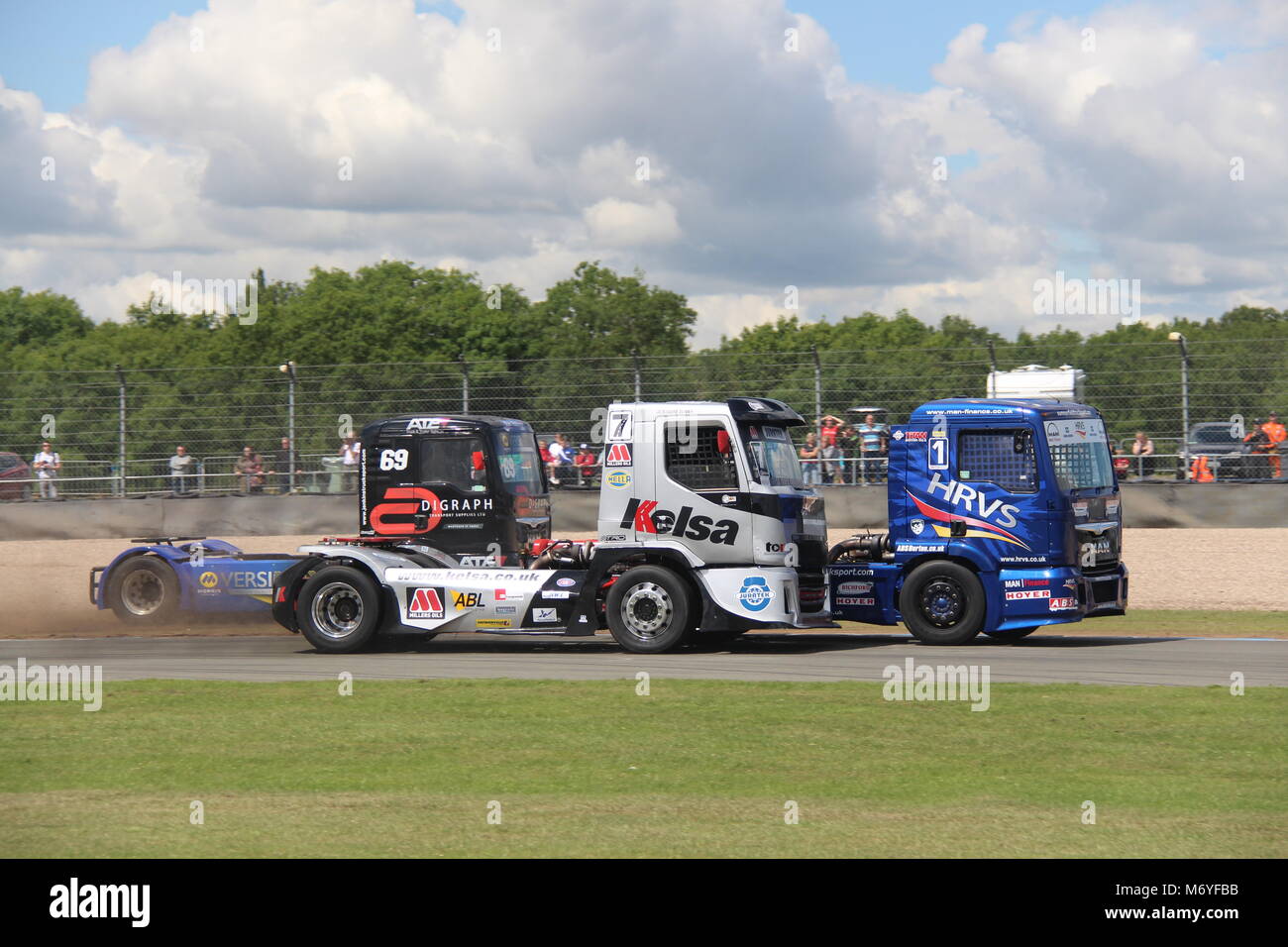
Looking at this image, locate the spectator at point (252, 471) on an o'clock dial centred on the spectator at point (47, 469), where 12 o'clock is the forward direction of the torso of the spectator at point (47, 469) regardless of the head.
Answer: the spectator at point (252, 471) is roughly at 10 o'clock from the spectator at point (47, 469).

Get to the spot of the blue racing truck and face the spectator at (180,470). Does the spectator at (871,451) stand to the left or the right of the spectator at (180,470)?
right

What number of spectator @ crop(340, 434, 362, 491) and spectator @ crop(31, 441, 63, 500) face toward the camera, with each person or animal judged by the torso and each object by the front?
2

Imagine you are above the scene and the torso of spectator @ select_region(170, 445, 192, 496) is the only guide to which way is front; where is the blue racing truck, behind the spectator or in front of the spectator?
in front

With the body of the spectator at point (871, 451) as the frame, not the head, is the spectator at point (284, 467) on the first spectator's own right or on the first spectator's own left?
on the first spectator's own right

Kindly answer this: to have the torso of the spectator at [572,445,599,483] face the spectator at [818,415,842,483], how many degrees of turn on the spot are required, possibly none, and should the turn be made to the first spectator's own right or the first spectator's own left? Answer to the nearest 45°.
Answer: approximately 90° to the first spectator's own left

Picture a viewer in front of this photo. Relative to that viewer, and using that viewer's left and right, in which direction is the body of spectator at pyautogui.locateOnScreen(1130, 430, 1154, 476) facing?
facing the viewer

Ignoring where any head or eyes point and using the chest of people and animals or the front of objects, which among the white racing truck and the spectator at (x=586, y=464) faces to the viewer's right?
the white racing truck

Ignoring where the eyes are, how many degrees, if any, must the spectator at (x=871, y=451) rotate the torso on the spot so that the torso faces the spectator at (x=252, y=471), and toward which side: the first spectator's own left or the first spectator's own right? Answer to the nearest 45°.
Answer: approximately 90° to the first spectator's own right

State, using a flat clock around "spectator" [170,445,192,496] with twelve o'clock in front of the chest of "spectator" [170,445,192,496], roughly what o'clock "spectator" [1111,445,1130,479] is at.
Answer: "spectator" [1111,445,1130,479] is roughly at 10 o'clock from "spectator" [170,445,192,496].

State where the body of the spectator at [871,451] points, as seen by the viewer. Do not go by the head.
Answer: toward the camera

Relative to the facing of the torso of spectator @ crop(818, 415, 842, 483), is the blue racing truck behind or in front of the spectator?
in front

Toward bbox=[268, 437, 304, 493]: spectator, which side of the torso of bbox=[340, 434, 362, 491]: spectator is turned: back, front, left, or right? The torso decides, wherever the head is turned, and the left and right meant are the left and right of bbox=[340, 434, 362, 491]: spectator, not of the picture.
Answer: right

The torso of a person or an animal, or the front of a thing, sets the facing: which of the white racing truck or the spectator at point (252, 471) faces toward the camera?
the spectator

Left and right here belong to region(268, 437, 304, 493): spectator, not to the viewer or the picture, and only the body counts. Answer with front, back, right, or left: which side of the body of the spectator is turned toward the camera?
front

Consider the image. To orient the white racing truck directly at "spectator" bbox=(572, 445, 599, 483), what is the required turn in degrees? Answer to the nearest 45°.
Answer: approximately 90° to its left

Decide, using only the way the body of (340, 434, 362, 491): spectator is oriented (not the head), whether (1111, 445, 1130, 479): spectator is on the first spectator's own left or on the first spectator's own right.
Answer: on the first spectator's own left
